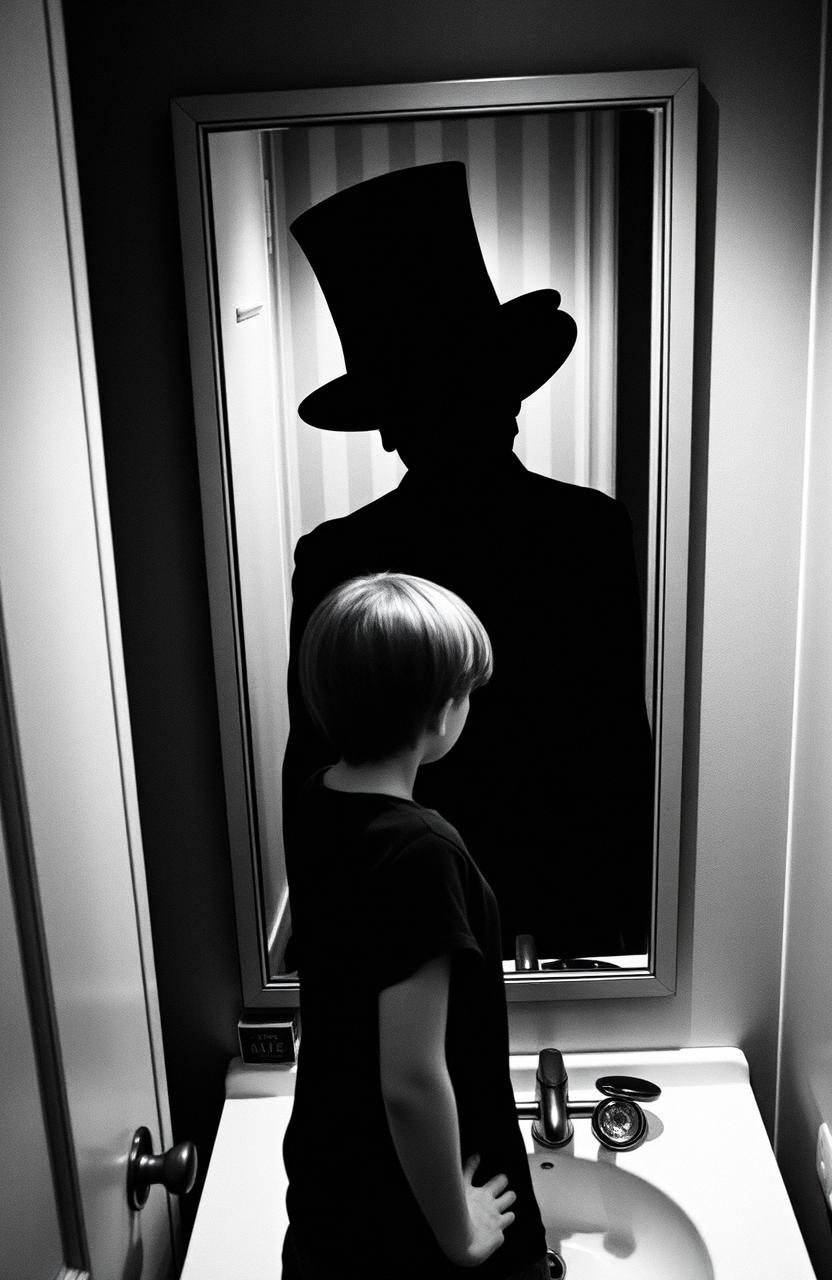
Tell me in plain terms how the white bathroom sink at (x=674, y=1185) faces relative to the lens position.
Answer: facing the viewer

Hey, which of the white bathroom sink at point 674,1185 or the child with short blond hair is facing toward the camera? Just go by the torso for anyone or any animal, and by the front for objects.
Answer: the white bathroom sink

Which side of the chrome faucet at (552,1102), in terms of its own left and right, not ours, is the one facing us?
front

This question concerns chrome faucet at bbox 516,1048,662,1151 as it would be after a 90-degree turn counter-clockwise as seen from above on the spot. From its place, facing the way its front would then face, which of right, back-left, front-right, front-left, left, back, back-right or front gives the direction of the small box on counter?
back

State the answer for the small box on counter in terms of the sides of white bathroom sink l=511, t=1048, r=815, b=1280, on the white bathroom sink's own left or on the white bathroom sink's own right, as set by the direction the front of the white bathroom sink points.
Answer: on the white bathroom sink's own right

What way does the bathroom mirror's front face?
toward the camera

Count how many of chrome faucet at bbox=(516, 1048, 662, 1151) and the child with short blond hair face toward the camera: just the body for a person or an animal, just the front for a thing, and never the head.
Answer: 1

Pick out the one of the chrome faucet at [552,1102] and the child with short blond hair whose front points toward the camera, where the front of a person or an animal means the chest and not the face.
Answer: the chrome faucet

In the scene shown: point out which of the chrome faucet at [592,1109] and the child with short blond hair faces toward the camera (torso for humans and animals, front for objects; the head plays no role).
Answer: the chrome faucet

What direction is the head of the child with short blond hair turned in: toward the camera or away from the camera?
away from the camera

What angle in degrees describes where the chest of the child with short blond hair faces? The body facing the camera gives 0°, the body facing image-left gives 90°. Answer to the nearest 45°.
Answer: approximately 225°

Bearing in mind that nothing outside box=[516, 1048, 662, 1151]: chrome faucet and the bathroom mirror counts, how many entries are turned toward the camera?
2
